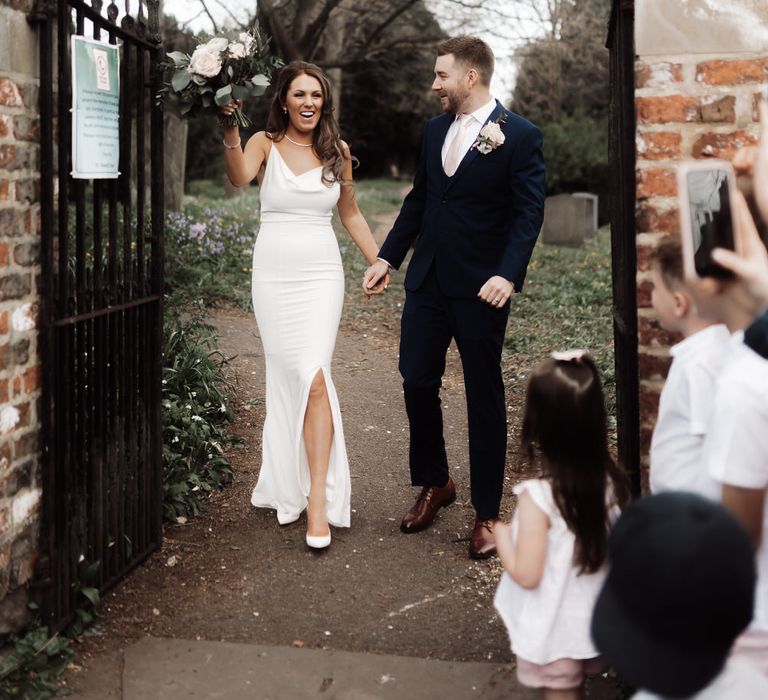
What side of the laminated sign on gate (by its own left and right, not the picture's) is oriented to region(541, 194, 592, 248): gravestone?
left

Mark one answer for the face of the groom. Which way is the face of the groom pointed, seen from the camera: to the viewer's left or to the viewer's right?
to the viewer's left

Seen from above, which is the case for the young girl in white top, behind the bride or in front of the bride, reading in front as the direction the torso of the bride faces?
in front

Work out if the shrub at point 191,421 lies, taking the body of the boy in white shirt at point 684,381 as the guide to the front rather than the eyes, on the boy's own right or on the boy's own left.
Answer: on the boy's own right

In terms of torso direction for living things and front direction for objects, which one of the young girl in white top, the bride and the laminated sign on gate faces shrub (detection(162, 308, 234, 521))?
the young girl in white top

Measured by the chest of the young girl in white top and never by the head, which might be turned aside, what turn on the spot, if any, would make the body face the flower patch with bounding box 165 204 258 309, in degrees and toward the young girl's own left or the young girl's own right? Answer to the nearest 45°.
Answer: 0° — they already face it

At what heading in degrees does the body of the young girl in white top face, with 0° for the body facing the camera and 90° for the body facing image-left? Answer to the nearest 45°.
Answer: approximately 135°

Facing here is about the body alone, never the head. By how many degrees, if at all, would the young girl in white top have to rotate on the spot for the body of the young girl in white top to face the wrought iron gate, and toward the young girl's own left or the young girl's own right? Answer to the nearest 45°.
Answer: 0° — they already face it

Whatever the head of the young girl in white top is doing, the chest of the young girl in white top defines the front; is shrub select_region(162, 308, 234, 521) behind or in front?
in front

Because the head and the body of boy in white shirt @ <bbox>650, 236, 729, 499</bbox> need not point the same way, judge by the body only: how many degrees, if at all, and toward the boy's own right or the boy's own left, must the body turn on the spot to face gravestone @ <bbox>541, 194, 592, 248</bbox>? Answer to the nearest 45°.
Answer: approximately 90° to the boy's own right

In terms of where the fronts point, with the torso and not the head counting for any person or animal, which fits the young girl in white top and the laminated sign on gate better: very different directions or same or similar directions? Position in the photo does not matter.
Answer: very different directions

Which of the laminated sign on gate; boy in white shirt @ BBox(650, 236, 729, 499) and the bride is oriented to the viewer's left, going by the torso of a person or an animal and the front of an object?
the boy in white shirt

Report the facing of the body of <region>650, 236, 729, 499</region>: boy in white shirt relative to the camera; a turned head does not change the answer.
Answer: to the viewer's left

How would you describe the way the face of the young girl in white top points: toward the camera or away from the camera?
away from the camera
